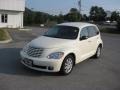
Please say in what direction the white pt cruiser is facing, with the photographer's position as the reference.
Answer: facing the viewer and to the left of the viewer
